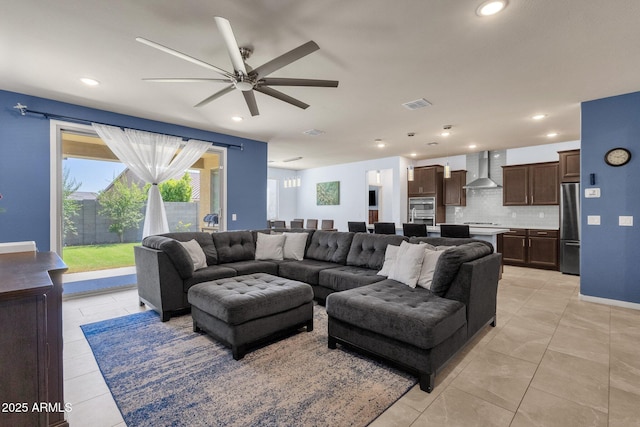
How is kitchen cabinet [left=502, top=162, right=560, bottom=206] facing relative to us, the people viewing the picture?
facing the viewer

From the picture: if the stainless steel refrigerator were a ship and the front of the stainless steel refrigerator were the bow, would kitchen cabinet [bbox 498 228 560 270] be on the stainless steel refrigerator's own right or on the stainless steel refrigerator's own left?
on the stainless steel refrigerator's own right

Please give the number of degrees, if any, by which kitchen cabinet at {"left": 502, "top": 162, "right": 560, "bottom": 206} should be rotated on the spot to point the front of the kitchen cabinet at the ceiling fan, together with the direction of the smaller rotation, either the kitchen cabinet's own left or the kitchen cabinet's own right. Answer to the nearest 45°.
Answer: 0° — it already faces it

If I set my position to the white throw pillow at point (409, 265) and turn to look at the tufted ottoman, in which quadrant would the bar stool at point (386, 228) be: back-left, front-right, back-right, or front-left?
back-right

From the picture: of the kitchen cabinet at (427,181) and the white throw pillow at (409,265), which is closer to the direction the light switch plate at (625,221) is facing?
the white throw pillow

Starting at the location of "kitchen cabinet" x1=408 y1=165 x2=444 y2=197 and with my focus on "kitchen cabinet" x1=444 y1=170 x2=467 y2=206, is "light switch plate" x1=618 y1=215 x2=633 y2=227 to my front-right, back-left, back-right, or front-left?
front-right

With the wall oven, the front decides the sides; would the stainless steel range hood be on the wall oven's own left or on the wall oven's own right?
on the wall oven's own left

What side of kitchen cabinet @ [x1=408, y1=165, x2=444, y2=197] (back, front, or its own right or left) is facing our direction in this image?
front

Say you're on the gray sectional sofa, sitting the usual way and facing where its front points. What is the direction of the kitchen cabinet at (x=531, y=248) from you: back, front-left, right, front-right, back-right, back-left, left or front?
back
